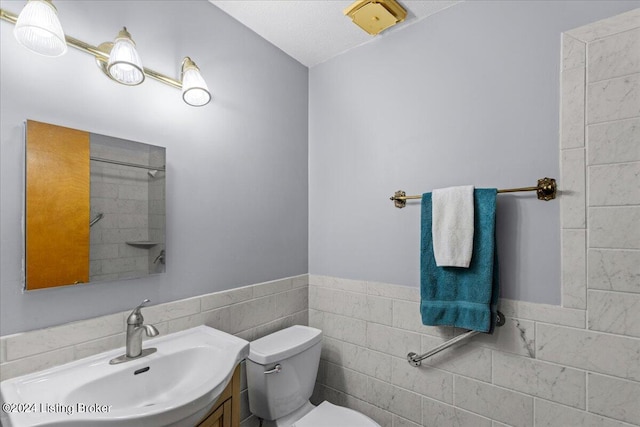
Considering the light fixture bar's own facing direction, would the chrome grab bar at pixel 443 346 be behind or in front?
in front

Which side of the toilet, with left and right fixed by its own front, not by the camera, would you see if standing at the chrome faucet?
right

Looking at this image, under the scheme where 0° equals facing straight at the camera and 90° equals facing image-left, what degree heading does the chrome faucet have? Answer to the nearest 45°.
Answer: approximately 315°

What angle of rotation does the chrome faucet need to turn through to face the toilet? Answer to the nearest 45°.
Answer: approximately 45° to its left

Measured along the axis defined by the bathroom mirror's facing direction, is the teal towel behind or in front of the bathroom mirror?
in front

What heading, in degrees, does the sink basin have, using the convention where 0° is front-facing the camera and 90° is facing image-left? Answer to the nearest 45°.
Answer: approximately 315°

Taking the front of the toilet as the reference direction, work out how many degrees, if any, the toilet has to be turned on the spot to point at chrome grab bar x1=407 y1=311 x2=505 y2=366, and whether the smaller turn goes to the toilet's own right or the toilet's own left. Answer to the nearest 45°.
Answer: approximately 45° to the toilet's own left

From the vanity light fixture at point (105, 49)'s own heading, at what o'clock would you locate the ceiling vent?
The ceiling vent is roughly at 11 o'clock from the vanity light fixture.

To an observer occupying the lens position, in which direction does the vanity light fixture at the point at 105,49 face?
facing the viewer and to the right of the viewer

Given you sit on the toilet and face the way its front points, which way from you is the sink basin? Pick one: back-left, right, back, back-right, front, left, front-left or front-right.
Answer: right
